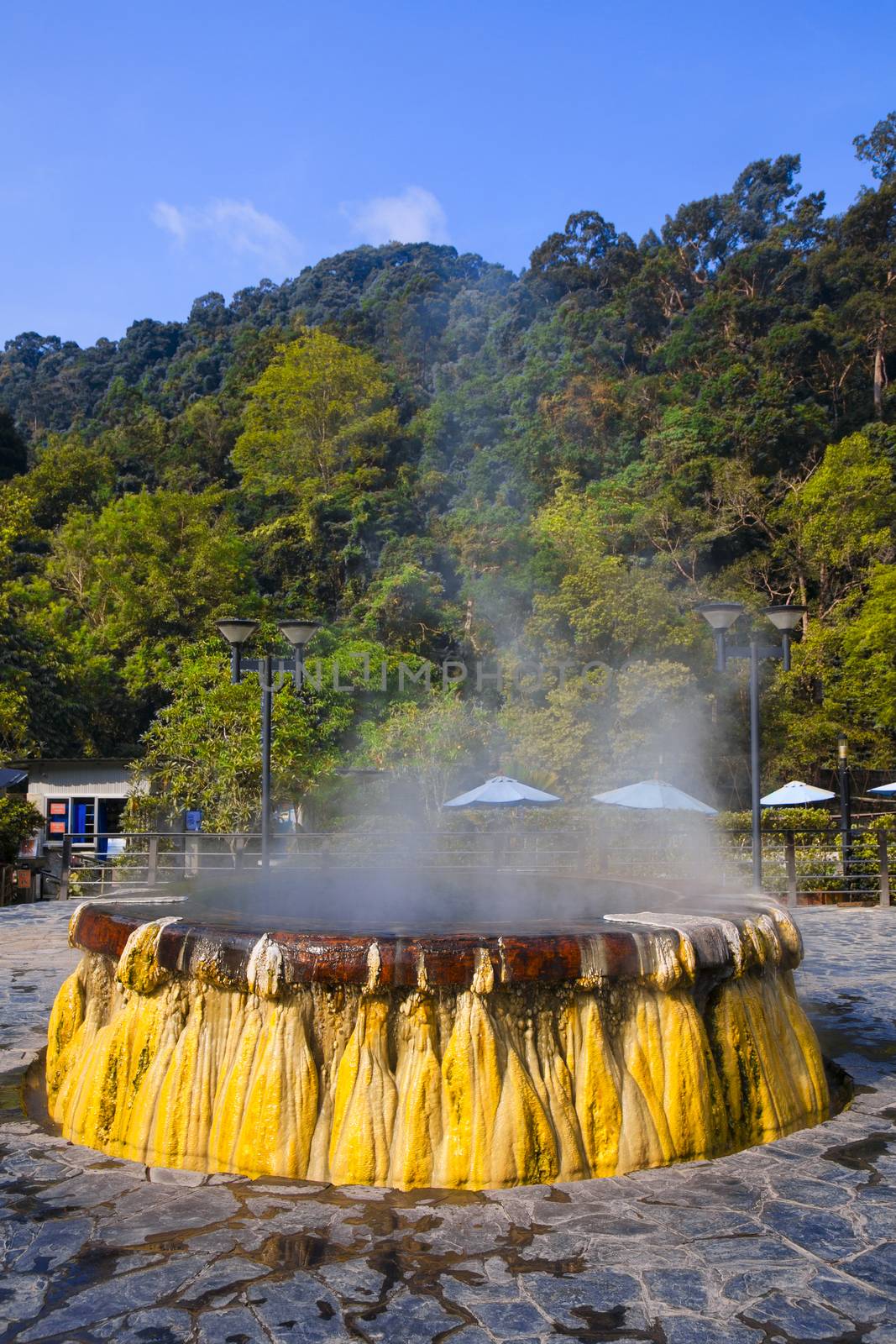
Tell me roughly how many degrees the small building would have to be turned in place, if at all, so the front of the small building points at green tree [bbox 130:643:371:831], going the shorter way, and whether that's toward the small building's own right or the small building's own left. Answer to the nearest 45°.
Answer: approximately 45° to the small building's own left

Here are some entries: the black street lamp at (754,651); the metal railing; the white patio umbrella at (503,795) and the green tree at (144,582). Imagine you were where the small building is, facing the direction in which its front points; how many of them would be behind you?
1

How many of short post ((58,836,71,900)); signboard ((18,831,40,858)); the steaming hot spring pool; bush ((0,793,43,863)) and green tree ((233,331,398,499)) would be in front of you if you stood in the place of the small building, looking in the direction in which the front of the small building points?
4

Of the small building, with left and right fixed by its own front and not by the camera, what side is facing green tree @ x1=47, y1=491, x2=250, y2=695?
back

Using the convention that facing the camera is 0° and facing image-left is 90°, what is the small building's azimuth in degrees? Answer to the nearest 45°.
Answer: approximately 0°

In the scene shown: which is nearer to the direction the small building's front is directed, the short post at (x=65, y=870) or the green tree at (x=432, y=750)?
the short post

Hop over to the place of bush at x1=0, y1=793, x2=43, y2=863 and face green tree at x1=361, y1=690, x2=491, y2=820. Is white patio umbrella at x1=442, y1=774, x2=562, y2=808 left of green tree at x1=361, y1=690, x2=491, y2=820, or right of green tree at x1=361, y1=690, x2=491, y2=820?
right

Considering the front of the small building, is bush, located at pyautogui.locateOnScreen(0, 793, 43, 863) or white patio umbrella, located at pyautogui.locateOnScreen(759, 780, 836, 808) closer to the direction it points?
the bush

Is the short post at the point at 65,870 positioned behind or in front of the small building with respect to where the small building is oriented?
in front
